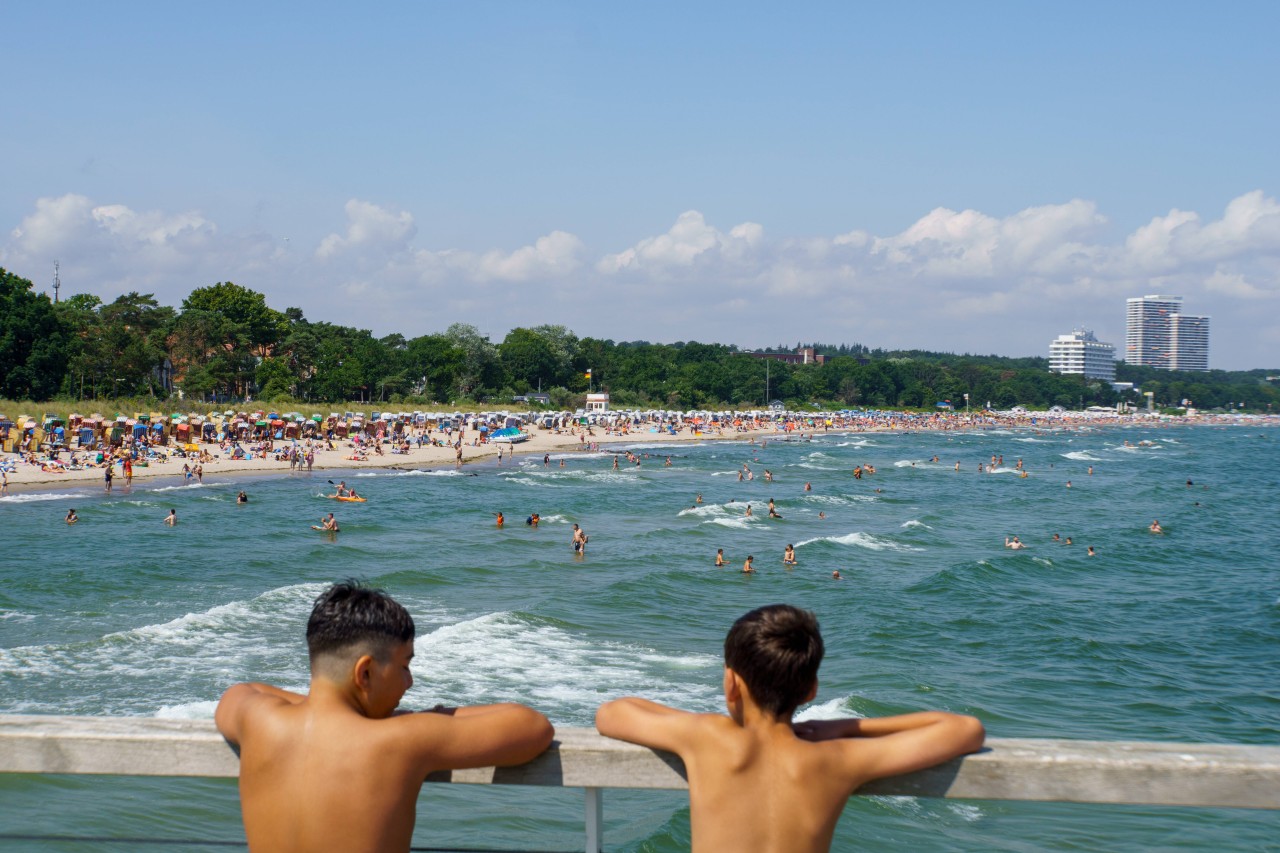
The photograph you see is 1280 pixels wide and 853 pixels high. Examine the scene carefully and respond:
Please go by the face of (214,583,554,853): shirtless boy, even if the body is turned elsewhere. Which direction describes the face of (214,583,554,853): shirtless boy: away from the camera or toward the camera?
away from the camera

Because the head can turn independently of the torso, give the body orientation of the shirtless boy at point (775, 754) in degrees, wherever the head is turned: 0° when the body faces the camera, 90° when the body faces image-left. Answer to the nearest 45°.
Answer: approximately 180°

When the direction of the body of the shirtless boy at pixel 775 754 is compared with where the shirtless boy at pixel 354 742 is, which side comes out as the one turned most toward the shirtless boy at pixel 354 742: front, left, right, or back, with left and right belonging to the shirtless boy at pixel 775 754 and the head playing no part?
left
